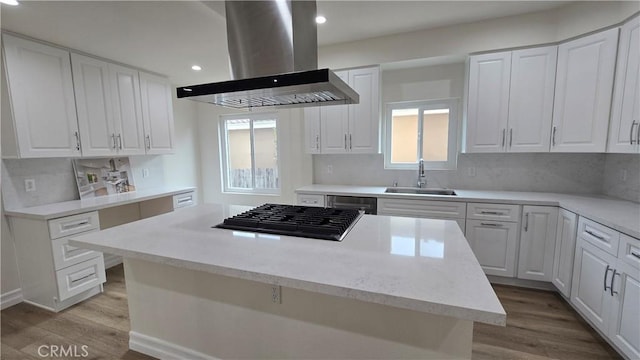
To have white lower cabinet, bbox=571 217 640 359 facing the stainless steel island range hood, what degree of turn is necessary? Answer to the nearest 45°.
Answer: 0° — it already faces it

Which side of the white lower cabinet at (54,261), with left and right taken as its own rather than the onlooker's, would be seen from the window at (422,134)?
front

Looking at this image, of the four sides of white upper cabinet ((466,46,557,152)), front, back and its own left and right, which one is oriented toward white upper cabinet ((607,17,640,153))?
left

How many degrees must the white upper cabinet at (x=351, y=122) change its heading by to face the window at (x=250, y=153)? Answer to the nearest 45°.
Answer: approximately 135° to its right

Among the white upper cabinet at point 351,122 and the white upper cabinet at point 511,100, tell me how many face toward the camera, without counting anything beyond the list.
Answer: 2

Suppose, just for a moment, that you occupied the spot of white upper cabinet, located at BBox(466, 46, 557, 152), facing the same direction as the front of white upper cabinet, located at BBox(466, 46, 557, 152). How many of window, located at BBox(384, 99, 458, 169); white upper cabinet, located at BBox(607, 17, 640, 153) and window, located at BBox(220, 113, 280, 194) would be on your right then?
2

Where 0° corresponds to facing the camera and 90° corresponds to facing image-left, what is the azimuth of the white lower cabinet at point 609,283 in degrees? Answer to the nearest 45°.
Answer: approximately 45°

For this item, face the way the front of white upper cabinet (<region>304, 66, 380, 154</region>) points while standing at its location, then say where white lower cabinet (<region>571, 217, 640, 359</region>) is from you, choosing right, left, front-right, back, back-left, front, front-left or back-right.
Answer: front-left

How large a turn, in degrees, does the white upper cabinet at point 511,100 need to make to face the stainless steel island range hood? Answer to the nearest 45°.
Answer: approximately 45° to its right
